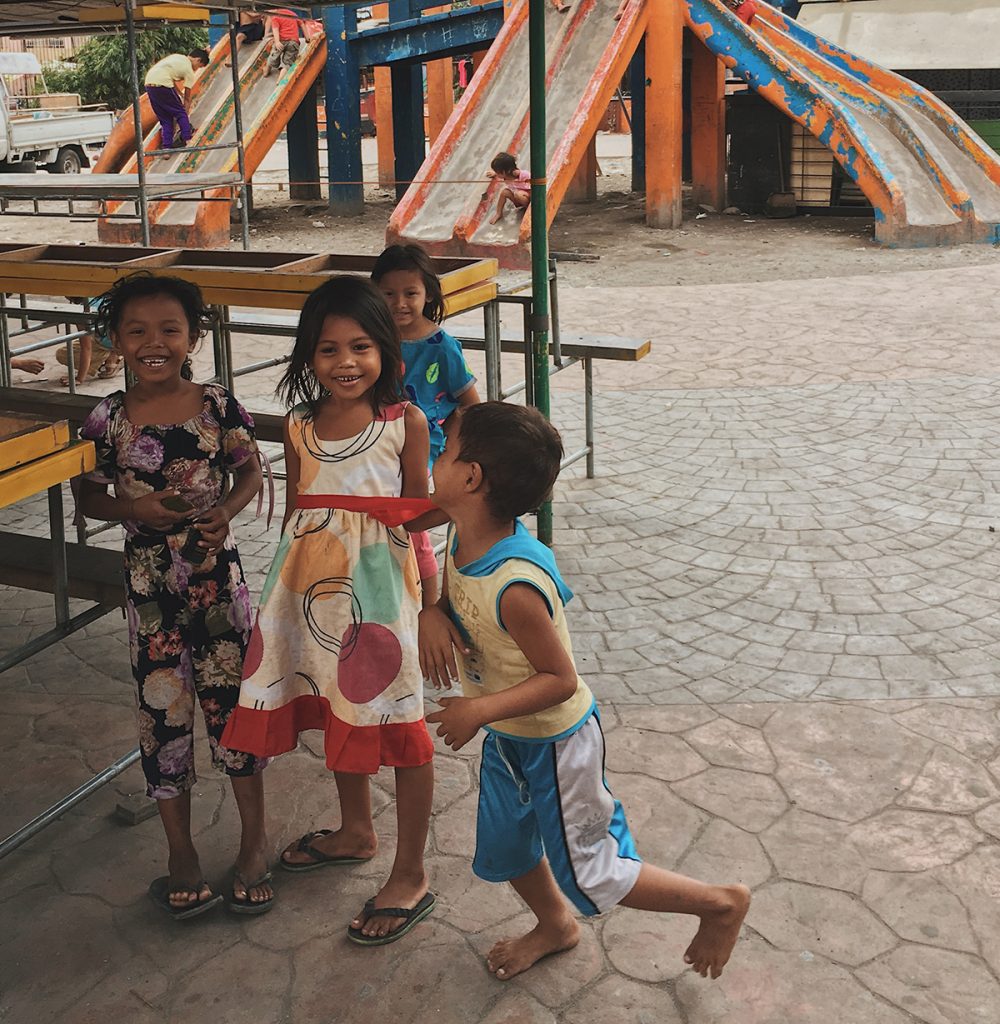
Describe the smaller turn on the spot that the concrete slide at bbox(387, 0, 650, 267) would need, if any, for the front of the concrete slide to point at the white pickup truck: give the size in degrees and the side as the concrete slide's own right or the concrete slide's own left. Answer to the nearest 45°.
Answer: approximately 90° to the concrete slide's own right

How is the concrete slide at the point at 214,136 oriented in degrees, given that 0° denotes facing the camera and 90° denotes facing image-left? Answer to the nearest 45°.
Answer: approximately 45°

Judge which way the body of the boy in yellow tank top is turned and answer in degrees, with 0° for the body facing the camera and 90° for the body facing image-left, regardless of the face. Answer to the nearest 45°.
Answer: approximately 45°

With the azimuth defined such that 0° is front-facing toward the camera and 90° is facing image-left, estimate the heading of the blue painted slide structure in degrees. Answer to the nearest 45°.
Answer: approximately 315°

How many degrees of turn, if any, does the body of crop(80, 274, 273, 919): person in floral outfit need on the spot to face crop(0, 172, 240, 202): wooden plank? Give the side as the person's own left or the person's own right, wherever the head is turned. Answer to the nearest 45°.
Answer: approximately 180°

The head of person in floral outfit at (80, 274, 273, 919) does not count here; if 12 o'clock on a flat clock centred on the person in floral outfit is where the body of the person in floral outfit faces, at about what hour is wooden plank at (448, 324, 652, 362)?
The wooden plank is roughly at 7 o'clock from the person in floral outfit.

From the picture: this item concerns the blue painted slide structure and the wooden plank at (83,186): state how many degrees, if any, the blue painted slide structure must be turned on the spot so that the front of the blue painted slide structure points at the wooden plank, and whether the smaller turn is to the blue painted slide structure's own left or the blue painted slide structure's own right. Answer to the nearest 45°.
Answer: approximately 90° to the blue painted slide structure's own right

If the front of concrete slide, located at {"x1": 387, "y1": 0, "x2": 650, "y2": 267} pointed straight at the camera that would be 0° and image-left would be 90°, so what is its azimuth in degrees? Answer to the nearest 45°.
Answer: approximately 45°

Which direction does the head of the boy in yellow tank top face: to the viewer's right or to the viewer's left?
to the viewer's left

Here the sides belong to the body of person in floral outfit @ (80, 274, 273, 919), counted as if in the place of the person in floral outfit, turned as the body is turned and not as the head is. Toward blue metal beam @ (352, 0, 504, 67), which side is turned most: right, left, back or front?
back

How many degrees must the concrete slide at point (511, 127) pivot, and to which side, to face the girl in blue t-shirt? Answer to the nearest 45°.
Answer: approximately 45° to its left
